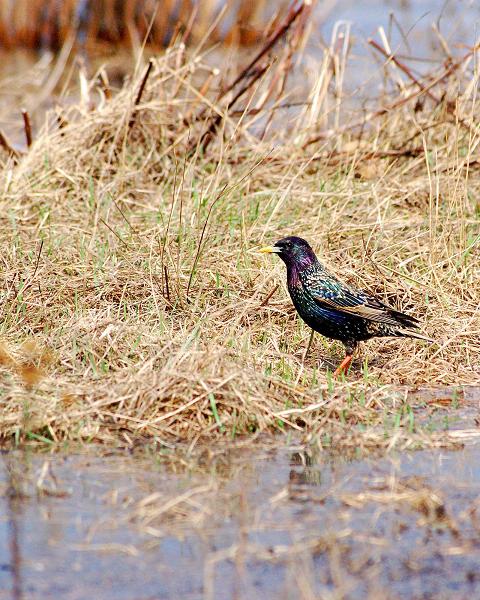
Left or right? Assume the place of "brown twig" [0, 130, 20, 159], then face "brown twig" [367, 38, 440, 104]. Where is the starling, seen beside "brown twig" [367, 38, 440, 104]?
right

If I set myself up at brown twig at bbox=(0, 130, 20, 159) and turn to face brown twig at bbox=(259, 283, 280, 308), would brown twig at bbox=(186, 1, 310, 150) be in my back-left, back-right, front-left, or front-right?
front-left

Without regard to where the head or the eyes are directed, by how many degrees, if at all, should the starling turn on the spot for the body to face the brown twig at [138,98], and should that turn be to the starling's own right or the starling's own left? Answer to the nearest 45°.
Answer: approximately 45° to the starling's own right

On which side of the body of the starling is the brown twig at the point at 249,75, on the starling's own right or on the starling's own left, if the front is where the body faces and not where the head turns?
on the starling's own right

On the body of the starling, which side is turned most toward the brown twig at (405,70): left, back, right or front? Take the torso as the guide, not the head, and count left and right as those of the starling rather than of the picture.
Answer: right

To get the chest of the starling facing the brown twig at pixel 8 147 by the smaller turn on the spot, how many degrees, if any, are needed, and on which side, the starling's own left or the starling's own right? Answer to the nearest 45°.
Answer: approximately 45° to the starling's own right

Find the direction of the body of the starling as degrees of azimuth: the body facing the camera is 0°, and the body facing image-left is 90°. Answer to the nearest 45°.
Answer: approximately 90°

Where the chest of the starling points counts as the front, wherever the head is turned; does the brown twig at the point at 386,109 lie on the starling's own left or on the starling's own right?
on the starling's own right

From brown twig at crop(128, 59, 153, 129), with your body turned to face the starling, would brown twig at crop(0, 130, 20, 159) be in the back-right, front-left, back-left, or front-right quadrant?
back-right
